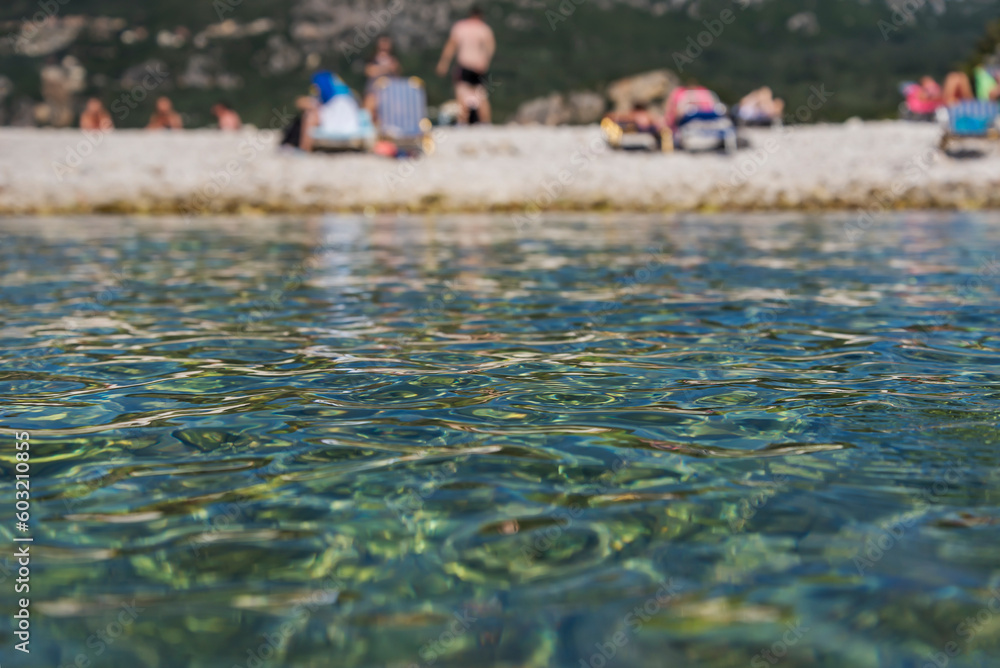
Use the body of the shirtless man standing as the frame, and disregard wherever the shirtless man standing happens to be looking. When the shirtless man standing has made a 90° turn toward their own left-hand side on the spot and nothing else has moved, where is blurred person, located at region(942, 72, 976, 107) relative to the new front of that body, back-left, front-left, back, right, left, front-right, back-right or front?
back

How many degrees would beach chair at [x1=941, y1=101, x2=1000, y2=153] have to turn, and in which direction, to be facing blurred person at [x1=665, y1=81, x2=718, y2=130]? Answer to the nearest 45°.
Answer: approximately 45° to its right

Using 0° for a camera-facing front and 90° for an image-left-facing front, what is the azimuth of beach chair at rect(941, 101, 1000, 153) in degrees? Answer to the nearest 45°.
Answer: approximately 45°

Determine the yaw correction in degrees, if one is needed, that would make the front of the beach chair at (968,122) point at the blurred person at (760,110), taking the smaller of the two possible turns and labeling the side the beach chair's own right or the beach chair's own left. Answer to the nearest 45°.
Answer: approximately 90° to the beach chair's own right

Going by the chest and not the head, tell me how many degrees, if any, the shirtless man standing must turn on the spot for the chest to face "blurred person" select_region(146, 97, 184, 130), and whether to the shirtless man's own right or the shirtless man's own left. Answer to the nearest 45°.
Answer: approximately 45° to the shirtless man's own left

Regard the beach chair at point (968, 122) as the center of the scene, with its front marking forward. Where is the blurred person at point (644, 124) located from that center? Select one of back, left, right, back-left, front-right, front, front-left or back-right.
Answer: front-right

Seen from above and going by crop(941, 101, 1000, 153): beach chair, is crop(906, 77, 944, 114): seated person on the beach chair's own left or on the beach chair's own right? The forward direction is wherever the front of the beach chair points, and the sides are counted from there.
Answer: on the beach chair's own right

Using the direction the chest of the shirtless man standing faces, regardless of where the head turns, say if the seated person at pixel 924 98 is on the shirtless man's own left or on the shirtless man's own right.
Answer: on the shirtless man's own right

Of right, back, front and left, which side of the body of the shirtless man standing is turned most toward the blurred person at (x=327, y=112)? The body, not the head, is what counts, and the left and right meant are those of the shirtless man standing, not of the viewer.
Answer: left

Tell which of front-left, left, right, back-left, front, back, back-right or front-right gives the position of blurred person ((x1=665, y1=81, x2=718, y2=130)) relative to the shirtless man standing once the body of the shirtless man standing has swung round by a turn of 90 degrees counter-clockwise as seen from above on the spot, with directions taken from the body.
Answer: back

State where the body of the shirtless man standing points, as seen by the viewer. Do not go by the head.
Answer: away from the camera
